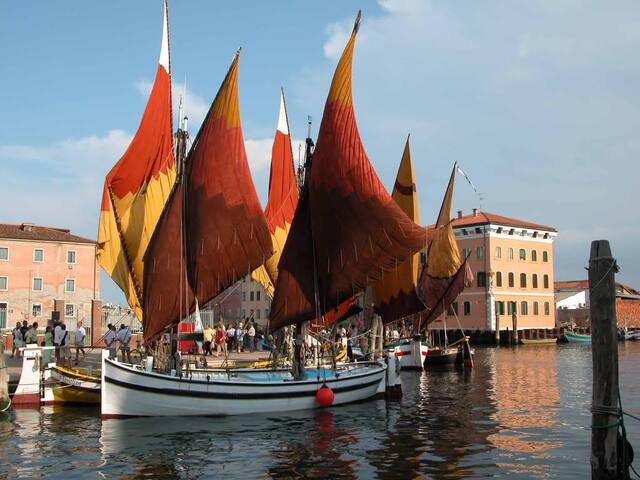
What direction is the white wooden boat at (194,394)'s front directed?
to the viewer's left

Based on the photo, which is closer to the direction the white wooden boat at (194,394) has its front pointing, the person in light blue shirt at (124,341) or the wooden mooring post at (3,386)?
the wooden mooring post

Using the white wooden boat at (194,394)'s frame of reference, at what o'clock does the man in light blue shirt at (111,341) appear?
The man in light blue shirt is roughly at 2 o'clock from the white wooden boat.

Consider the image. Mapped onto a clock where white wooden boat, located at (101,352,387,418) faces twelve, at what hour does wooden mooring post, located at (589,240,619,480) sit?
The wooden mooring post is roughly at 8 o'clock from the white wooden boat.

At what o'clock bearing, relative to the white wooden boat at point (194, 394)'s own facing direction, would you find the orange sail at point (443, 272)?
The orange sail is roughly at 4 o'clock from the white wooden boat.

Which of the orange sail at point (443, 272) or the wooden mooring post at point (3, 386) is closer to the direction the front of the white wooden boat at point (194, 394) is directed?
the wooden mooring post
